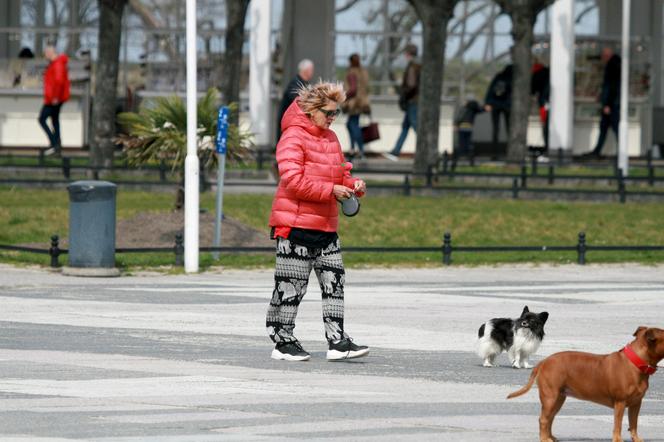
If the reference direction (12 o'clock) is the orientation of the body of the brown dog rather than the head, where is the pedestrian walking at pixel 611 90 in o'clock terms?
The pedestrian walking is roughly at 9 o'clock from the brown dog.

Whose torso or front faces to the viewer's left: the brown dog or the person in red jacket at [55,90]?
the person in red jacket

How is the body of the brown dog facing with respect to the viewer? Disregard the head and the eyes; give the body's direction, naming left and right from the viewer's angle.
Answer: facing to the right of the viewer

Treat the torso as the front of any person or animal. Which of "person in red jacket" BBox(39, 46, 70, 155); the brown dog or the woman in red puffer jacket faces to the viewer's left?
the person in red jacket

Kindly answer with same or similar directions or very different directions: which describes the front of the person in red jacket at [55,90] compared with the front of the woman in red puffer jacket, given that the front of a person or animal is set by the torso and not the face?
very different directions

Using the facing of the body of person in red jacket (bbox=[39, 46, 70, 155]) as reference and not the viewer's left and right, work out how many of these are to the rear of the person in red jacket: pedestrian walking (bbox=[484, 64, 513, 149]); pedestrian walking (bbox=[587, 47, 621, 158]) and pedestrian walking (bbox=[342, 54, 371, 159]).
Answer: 3

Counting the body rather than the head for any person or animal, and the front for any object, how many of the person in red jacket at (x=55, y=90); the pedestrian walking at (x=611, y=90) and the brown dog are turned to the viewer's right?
1

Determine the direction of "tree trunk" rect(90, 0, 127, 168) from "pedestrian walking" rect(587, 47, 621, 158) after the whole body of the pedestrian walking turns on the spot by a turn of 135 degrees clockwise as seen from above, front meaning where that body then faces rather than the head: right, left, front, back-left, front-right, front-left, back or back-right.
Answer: back

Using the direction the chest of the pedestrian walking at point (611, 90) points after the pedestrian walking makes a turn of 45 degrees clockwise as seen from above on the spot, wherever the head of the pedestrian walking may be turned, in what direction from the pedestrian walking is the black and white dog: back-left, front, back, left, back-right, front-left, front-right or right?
back-left

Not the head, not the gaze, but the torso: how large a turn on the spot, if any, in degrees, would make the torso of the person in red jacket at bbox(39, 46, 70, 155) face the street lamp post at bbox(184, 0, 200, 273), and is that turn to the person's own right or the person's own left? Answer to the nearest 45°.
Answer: approximately 90° to the person's own left

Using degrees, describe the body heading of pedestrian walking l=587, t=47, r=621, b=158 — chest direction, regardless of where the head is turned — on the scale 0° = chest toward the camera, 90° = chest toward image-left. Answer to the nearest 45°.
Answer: approximately 90°

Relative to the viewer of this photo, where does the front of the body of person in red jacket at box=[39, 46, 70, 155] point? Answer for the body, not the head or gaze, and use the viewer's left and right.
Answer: facing to the left of the viewer

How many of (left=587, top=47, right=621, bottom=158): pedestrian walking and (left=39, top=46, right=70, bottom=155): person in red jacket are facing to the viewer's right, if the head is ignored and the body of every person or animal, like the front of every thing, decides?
0

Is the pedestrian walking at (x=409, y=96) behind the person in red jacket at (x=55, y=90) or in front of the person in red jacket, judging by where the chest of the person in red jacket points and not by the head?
behind
